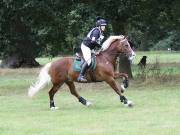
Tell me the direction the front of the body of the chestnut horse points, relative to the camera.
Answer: to the viewer's right

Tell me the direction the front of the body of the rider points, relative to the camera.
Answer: to the viewer's right
